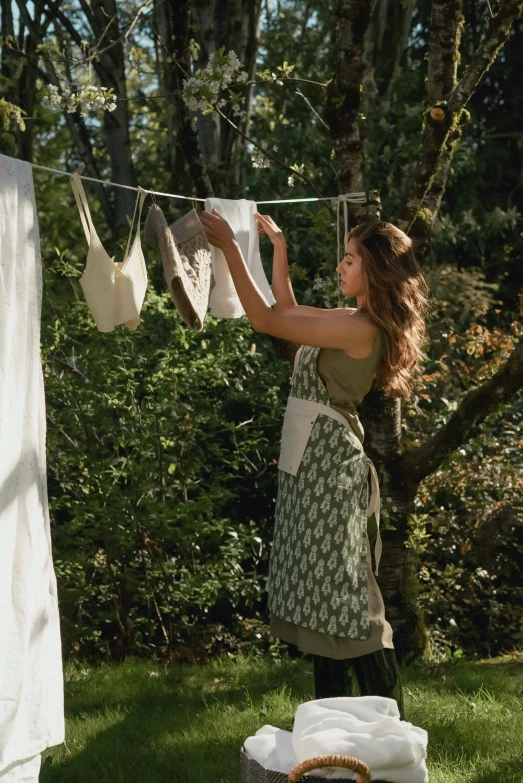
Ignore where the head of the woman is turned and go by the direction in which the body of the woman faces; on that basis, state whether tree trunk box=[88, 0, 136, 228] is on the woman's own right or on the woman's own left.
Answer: on the woman's own right

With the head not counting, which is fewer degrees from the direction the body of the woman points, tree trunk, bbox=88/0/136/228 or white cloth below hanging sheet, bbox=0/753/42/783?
the white cloth below hanging sheet

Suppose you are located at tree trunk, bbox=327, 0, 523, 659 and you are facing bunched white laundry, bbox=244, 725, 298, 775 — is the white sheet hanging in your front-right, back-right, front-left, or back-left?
front-right

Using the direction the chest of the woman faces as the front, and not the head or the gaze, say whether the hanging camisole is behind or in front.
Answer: in front

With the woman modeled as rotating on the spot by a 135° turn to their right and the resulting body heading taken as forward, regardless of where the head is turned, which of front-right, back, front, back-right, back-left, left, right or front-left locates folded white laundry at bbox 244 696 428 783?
back-right

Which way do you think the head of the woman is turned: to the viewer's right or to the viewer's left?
to the viewer's left

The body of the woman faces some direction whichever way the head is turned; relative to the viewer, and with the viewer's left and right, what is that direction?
facing to the left of the viewer

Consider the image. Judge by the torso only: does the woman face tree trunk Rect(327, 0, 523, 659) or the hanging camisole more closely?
the hanging camisole

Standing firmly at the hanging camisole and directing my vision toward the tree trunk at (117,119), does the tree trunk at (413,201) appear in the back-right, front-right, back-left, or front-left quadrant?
front-right

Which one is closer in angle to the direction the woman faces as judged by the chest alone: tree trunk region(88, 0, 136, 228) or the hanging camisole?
the hanging camisole

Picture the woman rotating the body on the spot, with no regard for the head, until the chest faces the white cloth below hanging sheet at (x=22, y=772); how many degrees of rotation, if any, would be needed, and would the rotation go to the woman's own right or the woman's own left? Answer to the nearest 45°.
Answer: approximately 45° to the woman's own left

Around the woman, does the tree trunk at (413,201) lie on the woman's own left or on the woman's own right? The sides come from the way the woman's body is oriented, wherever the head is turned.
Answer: on the woman's own right

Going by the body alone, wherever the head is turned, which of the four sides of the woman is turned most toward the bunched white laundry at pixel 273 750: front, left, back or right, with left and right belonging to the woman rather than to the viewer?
left
